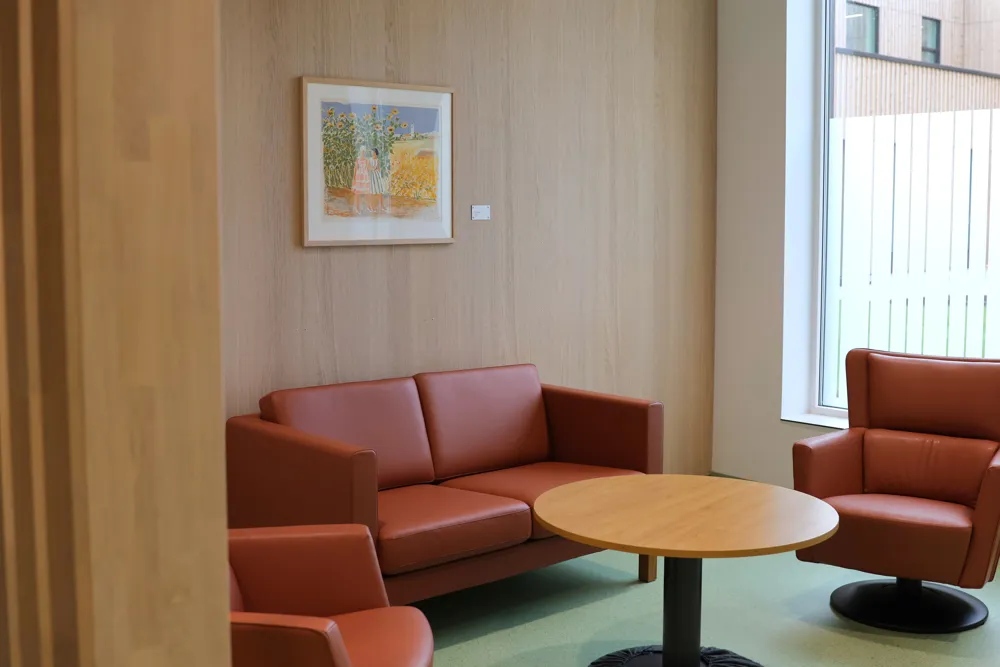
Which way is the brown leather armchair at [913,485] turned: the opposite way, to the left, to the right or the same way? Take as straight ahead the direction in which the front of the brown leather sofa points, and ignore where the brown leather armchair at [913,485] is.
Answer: to the right

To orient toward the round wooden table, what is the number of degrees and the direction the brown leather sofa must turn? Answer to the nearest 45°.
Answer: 0° — it already faces it

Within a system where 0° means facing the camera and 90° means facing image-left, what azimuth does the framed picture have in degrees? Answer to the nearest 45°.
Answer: approximately 315°

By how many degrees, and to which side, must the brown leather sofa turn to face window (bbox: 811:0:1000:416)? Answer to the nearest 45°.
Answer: approximately 90° to its left

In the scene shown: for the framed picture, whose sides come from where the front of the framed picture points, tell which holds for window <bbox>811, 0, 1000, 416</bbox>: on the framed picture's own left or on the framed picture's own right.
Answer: on the framed picture's own left

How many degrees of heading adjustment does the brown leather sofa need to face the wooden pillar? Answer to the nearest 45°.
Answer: approximately 45° to its right
